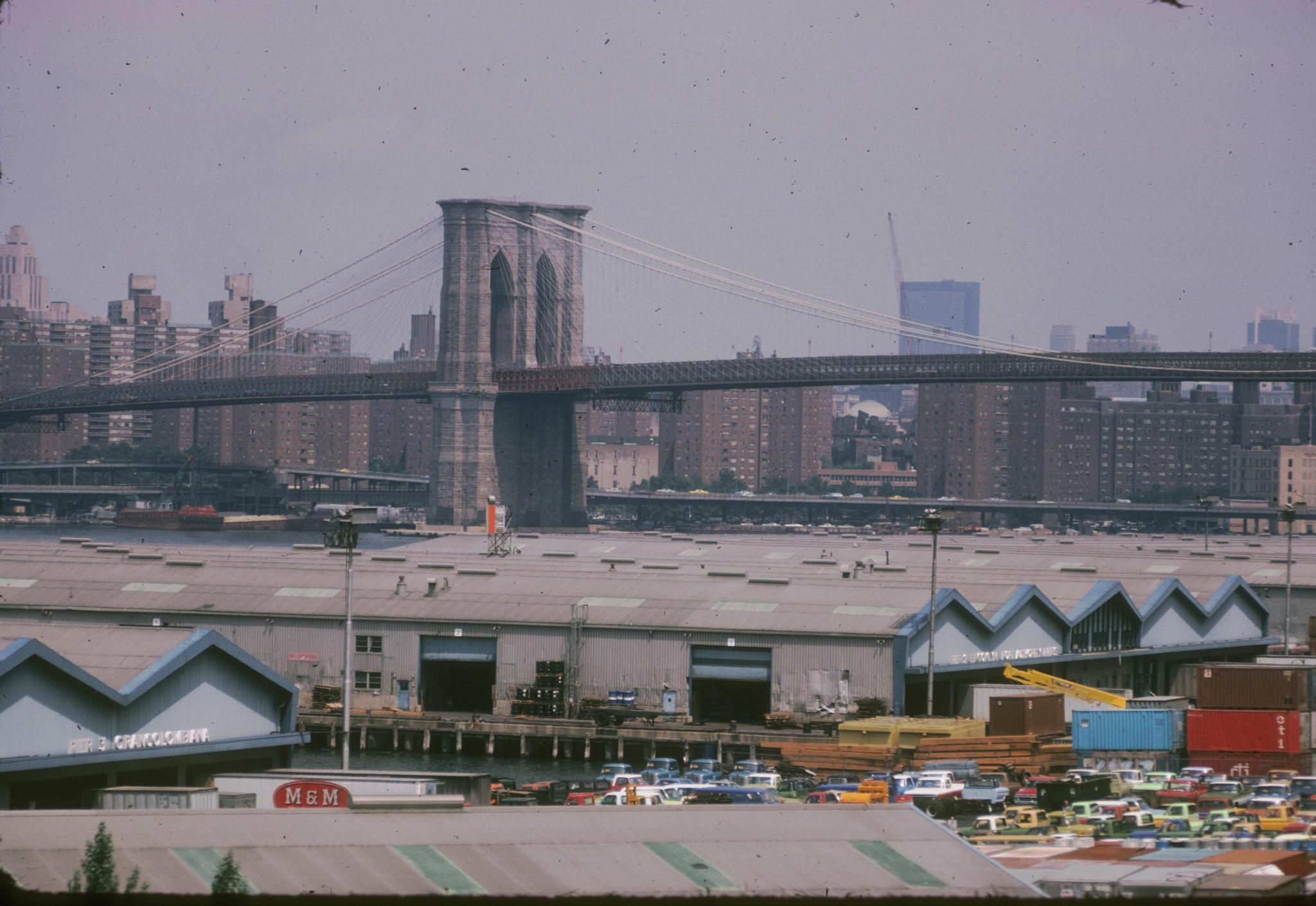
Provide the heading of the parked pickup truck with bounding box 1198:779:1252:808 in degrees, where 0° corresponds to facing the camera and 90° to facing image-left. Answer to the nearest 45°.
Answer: approximately 45°

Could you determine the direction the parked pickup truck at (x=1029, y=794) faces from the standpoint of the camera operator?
facing the viewer and to the left of the viewer

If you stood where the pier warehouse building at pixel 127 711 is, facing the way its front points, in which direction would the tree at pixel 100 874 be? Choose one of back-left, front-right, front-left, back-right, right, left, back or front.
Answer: front-right

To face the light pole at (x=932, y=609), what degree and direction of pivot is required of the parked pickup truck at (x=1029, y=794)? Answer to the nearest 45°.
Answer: approximately 135° to its right

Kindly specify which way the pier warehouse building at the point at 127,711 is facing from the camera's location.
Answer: facing the viewer and to the right of the viewer

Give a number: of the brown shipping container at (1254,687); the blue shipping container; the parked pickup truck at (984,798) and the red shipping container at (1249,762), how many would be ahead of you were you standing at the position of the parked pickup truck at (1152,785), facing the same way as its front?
1

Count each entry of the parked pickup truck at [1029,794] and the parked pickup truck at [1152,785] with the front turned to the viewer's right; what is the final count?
0

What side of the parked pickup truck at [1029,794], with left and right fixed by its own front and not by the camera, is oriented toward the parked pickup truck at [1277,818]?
left

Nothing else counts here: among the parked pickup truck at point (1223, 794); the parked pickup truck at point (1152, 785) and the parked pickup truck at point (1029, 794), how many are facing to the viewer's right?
0

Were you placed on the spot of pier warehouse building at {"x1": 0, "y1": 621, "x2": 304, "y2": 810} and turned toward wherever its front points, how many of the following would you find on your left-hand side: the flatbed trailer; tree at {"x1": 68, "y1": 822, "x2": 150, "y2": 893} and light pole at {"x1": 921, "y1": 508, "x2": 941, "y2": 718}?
2

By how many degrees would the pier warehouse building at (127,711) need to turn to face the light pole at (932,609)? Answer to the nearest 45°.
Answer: approximately 90° to its left

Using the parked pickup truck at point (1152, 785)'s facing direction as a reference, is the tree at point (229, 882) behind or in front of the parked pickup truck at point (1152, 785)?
in front

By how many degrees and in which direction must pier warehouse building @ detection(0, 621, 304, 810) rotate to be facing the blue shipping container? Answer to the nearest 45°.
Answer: approximately 45° to its left
